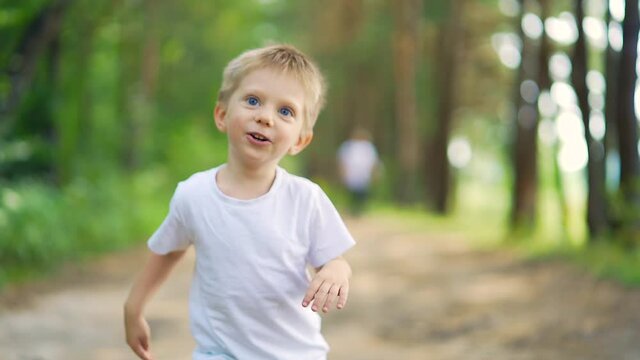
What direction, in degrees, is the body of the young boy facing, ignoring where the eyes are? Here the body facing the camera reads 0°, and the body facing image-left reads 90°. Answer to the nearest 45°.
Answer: approximately 0°

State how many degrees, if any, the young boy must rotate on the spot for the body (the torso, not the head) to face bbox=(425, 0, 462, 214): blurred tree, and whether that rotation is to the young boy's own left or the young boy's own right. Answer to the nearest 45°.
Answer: approximately 180°

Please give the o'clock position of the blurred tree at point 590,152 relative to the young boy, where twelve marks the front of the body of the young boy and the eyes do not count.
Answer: The blurred tree is roughly at 7 o'clock from the young boy.

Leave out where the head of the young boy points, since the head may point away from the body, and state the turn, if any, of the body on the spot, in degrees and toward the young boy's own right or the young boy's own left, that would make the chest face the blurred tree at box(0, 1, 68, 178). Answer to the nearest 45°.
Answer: approximately 180°

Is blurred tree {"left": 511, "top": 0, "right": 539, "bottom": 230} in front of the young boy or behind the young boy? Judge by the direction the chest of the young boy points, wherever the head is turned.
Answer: behind

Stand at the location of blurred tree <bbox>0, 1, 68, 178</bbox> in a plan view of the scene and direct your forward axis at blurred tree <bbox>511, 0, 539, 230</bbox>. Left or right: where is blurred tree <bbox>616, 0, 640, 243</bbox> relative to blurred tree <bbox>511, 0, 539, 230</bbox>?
right
